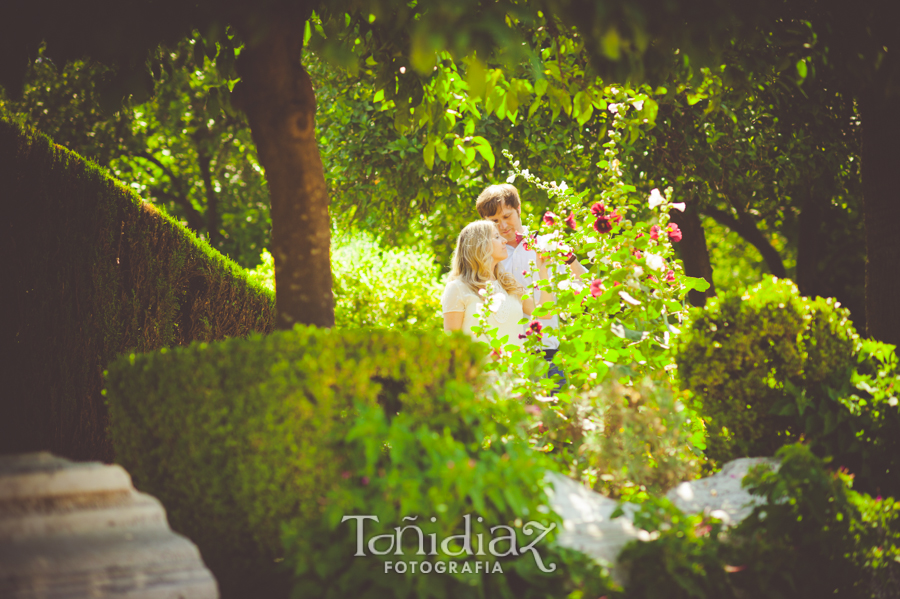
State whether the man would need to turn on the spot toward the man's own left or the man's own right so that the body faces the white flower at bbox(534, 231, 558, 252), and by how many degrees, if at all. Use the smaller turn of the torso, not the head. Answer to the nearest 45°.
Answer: approximately 45° to the man's own left

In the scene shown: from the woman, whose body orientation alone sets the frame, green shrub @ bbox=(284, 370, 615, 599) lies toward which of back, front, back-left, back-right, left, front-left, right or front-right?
front-right

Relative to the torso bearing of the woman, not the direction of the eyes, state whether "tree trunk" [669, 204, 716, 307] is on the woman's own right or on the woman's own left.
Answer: on the woman's own left

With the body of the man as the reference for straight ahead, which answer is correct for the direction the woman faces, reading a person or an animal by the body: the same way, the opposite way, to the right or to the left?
to the left

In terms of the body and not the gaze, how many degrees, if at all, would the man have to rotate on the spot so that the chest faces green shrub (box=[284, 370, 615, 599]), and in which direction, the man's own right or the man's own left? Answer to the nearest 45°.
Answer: approximately 45° to the man's own left

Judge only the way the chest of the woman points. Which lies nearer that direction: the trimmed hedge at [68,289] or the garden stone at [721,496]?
the garden stone

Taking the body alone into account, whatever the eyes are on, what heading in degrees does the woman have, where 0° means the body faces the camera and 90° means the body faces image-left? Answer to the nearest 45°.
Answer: approximately 315°

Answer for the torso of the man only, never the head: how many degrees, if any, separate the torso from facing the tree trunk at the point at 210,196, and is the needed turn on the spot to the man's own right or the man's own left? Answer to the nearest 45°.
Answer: approximately 90° to the man's own right

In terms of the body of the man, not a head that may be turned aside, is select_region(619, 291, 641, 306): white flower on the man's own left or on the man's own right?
on the man's own left
